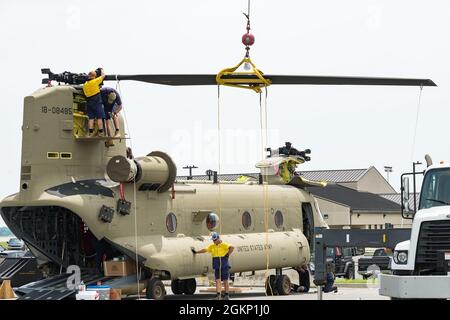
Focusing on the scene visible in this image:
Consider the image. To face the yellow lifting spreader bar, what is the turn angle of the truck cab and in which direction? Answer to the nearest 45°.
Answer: approximately 135° to its right

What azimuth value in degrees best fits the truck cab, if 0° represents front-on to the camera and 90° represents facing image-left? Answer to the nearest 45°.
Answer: approximately 0°

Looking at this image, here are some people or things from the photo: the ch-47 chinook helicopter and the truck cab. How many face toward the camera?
1

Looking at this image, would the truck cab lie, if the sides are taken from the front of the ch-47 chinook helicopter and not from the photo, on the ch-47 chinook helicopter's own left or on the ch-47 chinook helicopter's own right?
on the ch-47 chinook helicopter's own right

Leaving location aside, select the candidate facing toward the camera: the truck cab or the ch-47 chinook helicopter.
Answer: the truck cab

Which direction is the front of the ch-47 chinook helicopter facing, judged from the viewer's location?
facing away from the viewer and to the right of the viewer
